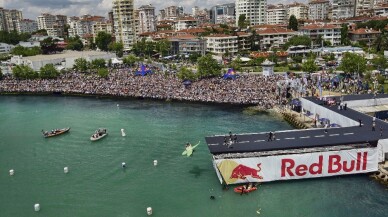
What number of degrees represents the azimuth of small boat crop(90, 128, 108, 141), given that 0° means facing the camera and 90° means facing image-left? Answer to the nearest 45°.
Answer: approximately 45°

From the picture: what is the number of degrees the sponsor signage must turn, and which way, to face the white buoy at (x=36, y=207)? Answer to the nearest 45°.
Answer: approximately 90° to its right

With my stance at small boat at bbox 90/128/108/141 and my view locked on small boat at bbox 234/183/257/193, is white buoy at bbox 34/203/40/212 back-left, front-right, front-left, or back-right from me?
front-right

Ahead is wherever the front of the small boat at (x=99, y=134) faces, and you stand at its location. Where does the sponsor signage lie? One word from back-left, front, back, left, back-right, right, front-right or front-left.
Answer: left

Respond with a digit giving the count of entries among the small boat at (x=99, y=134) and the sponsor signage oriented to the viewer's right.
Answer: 0

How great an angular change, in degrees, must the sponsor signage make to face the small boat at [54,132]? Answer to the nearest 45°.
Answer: approximately 90° to its right

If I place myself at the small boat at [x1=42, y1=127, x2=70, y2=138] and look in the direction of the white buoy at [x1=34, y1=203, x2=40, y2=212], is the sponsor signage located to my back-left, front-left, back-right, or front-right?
front-left

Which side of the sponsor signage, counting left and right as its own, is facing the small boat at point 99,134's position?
right

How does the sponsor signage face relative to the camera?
toward the camera
